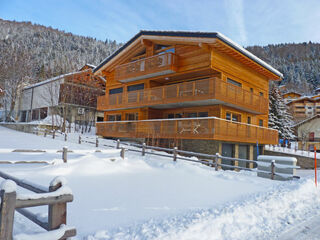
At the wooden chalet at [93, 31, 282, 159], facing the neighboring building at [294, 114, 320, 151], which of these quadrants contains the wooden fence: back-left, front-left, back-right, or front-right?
back-right

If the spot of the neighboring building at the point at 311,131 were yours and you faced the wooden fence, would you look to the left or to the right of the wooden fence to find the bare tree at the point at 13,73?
right

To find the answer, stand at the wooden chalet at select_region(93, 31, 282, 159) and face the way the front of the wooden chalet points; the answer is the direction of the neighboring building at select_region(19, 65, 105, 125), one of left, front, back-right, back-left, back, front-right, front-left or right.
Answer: right

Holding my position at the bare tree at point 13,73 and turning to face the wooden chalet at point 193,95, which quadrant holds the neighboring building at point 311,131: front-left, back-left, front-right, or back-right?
front-left

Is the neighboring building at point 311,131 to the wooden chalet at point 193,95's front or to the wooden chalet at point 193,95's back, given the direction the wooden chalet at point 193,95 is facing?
to the back

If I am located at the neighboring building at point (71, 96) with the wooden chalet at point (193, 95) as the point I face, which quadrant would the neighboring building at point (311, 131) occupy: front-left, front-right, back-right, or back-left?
front-left

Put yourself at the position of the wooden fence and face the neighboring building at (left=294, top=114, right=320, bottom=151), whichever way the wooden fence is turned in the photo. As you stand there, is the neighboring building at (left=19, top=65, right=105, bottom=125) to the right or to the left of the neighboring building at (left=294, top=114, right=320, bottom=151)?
left

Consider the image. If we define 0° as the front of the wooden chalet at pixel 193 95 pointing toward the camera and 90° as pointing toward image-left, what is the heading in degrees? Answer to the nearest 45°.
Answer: approximately 45°

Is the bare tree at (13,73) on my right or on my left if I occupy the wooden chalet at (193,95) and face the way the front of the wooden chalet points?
on my right

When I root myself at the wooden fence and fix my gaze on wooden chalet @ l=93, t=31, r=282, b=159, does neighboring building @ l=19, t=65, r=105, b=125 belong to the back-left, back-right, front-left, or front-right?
front-left

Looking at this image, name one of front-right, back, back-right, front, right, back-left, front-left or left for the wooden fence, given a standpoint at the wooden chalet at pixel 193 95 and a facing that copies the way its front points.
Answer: front-left

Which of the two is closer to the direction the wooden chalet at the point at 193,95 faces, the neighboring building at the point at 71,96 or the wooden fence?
the wooden fence

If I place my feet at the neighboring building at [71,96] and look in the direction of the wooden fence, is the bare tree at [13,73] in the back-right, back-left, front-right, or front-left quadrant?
back-right

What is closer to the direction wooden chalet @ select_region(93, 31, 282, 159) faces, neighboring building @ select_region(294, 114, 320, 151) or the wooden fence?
the wooden fence
